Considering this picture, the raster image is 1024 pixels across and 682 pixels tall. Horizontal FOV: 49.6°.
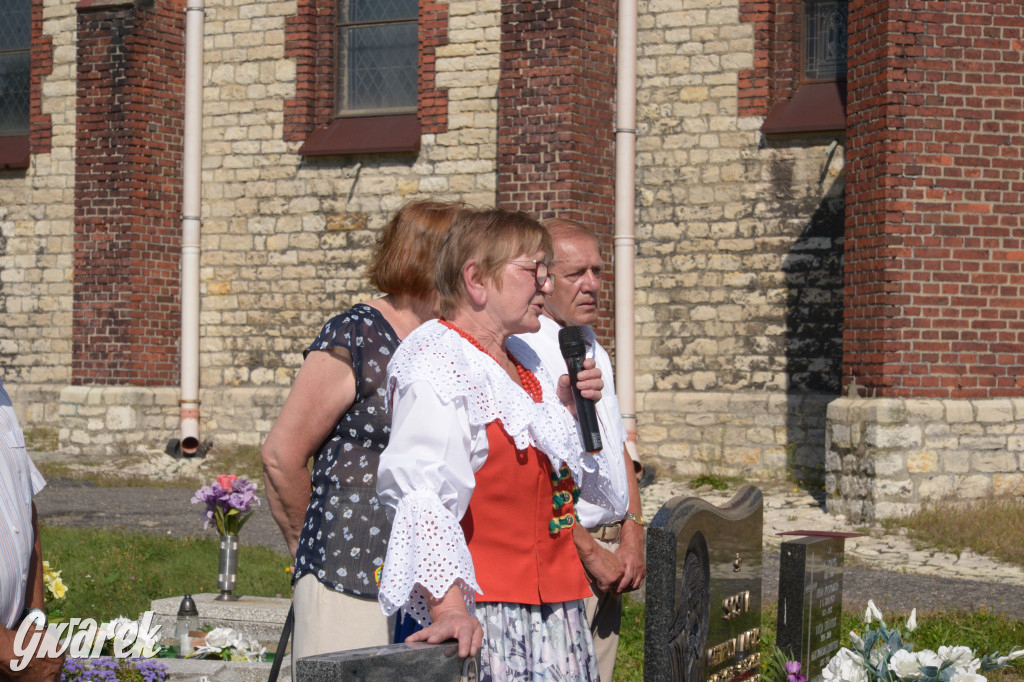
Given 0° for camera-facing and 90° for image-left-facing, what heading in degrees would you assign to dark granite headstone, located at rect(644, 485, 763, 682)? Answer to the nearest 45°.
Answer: approximately 315°

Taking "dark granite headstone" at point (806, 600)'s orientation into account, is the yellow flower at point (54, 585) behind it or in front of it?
behind

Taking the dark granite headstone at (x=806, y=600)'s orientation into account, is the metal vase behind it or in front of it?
behind

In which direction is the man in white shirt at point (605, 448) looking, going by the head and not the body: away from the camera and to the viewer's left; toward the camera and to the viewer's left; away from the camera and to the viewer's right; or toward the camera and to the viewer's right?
toward the camera and to the viewer's right

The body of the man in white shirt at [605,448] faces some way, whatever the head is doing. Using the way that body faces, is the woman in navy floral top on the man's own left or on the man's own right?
on the man's own right

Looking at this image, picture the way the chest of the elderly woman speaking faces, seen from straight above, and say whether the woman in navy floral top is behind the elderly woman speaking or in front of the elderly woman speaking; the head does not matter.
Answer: behind

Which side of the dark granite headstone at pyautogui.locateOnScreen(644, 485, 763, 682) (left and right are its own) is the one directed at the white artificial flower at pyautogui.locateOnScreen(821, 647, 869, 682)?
left

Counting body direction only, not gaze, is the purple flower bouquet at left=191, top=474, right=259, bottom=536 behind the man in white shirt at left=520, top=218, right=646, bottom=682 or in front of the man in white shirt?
behind

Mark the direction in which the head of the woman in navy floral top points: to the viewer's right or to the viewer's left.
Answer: to the viewer's right

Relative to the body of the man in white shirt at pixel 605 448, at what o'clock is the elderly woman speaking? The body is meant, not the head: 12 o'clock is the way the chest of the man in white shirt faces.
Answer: The elderly woman speaking is roughly at 2 o'clock from the man in white shirt.

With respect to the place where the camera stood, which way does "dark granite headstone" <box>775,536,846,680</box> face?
facing the viewer and to the right of the viewer

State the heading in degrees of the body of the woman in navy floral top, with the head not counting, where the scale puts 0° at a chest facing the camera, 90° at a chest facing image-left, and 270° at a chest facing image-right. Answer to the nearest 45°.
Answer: approximately 270°
